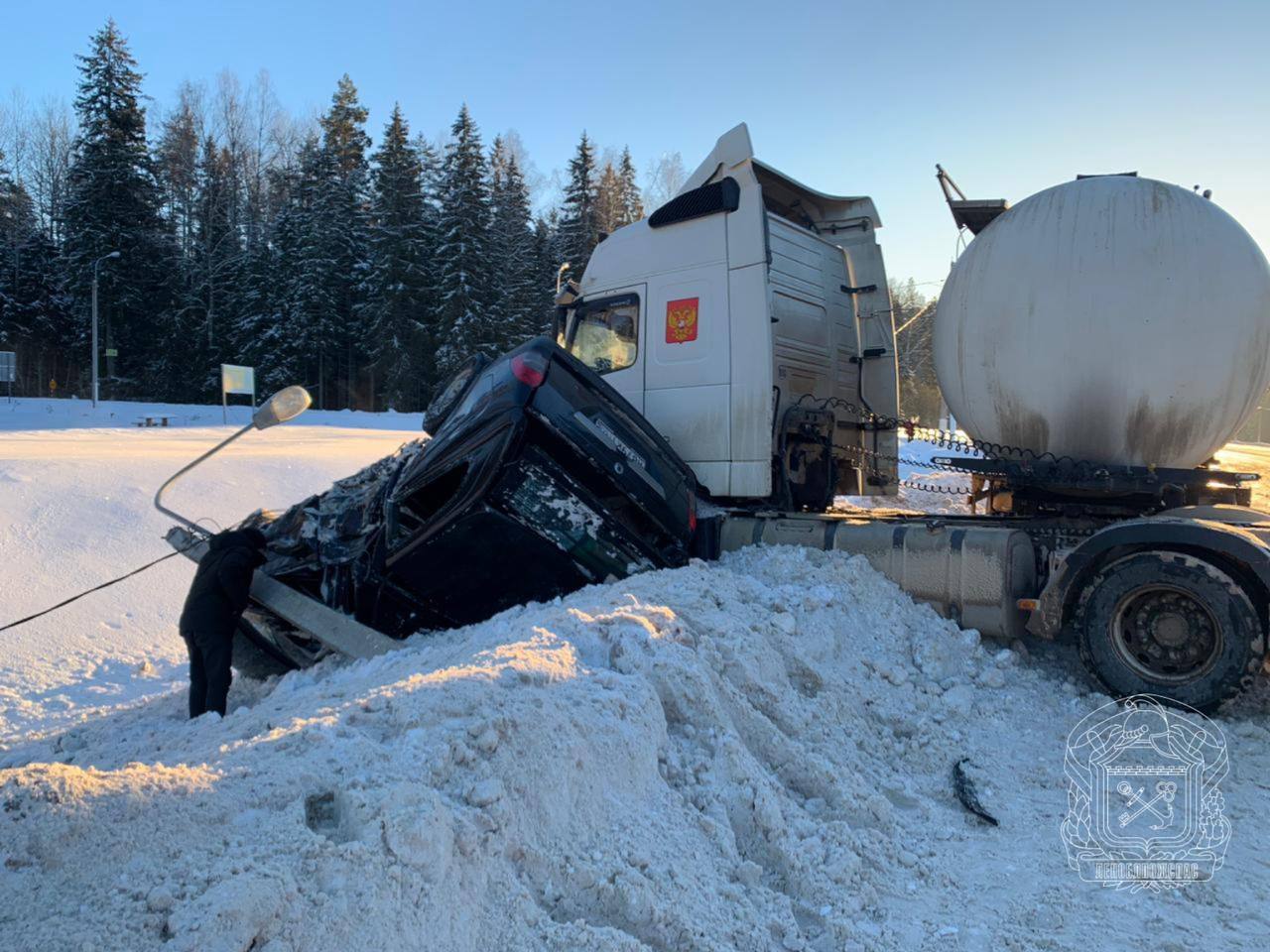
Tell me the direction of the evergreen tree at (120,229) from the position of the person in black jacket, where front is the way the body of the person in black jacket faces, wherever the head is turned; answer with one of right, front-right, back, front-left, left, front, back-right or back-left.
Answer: front-left

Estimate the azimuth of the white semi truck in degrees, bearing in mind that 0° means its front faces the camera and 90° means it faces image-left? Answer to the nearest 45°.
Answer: approximately 135°

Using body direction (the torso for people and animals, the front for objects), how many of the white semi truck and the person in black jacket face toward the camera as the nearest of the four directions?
0

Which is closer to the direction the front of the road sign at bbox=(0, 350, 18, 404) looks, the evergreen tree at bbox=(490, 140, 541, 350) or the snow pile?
the snow pile

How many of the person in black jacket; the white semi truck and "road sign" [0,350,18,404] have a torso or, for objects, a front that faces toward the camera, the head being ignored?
1

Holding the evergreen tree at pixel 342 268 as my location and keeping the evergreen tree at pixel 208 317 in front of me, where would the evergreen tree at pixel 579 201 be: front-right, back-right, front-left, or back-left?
back-right

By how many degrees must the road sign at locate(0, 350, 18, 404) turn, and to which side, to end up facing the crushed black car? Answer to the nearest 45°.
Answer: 0° — it already faces it

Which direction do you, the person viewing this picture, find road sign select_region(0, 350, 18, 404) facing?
facing the viewer

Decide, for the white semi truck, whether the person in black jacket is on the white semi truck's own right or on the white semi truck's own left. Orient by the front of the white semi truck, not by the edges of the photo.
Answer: on the white semi truck's own left

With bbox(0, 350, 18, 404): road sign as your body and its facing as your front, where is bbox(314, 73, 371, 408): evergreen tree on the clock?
The evergreen tree is roughly at 8 o'clock from the road sign.

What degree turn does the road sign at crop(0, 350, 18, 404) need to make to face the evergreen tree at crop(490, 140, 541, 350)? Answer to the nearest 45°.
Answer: approximately 90° to its left

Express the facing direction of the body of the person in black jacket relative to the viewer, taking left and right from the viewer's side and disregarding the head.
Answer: facing away from the viewer and to the right of the viewer

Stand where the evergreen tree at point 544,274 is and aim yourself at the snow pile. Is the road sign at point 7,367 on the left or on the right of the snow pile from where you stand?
right

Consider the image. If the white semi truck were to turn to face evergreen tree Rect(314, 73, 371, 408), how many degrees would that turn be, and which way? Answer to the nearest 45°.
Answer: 0° — it already faces it
